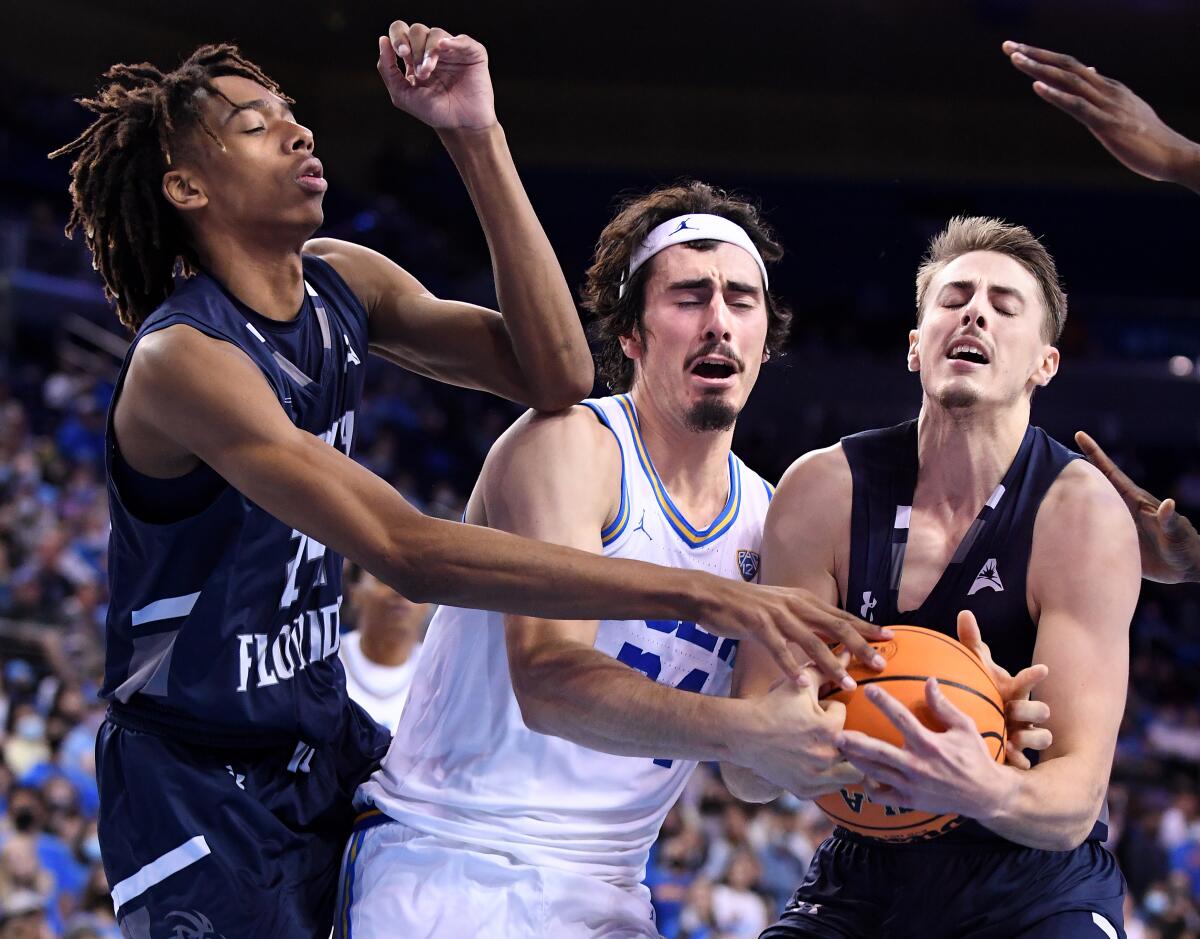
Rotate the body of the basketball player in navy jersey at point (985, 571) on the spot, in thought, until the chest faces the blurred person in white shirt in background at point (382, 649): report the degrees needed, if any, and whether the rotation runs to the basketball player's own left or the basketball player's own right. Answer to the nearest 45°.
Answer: approximately 135° to the basketball player's own right

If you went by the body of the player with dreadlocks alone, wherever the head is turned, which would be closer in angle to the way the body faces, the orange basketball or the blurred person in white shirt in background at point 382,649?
the orange basketball

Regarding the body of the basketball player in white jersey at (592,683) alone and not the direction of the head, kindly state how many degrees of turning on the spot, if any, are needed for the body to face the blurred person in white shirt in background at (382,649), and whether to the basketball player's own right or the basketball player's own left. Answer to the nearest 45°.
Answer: approximately 135° to the basketball player's own left

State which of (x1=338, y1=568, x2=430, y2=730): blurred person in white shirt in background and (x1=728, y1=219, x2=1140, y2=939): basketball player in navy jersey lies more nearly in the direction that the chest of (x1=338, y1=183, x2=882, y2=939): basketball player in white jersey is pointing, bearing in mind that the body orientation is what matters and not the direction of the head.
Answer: the basketball player in navy jersey

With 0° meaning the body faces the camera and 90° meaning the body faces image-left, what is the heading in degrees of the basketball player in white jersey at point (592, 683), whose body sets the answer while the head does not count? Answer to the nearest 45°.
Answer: approximately 315°

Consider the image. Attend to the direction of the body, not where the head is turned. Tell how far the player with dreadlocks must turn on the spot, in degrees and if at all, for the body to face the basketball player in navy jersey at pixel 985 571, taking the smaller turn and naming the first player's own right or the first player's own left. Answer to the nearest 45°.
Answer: approximately 45° to the first player's own left

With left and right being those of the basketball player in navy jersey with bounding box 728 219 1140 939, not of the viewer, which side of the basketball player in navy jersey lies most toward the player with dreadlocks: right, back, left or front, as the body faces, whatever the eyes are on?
right

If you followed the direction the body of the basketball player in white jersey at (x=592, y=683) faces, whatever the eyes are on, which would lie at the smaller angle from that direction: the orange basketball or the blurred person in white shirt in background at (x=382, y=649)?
the orange basketball

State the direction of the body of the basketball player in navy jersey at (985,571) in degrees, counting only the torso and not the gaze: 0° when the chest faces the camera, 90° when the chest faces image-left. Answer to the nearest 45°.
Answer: approximately 0°

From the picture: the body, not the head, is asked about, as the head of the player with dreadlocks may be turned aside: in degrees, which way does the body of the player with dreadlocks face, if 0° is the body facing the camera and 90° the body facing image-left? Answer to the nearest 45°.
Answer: approximately 315°
